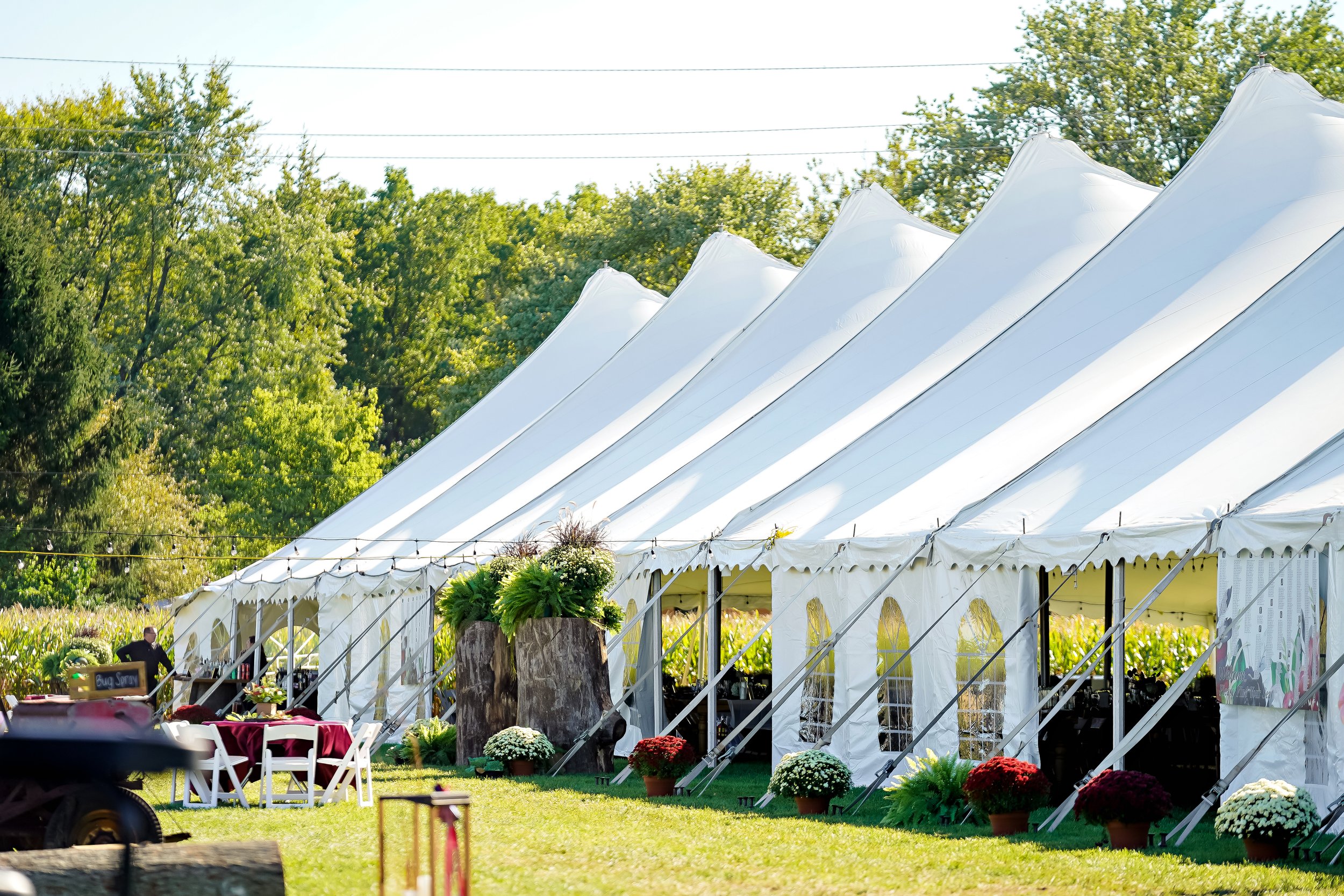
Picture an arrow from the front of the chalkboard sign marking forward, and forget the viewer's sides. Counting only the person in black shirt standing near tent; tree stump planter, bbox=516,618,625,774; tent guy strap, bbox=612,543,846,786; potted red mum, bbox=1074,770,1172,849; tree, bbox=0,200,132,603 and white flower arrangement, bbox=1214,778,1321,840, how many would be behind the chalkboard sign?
2

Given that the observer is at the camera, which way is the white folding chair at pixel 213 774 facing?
facing away from the viewer and to the right of the viewer

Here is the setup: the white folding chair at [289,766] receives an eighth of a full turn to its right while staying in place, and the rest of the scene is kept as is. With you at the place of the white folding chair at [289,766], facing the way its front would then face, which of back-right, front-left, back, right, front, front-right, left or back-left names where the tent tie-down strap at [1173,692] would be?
right

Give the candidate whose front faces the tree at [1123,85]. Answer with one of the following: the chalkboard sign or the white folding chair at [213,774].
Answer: the white folding chair

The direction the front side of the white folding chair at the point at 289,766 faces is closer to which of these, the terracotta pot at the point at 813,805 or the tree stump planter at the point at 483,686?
the tree stump planter

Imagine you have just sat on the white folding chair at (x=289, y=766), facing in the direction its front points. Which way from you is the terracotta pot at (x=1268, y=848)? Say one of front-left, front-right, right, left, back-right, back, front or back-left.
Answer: back-right

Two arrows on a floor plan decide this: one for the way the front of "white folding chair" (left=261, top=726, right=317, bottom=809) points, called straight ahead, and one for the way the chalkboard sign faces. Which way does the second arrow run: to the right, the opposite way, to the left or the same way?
the opposite way

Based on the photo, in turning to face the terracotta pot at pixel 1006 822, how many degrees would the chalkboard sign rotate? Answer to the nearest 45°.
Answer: approximately 45° to its left

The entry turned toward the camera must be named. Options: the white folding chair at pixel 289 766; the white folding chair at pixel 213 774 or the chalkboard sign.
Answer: the chalkboard sign

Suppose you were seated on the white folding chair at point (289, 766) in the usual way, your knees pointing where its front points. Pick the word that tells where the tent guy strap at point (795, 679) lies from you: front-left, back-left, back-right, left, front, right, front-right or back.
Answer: right

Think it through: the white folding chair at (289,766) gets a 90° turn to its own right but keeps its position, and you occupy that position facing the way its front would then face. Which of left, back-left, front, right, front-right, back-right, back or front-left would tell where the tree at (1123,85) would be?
front-left

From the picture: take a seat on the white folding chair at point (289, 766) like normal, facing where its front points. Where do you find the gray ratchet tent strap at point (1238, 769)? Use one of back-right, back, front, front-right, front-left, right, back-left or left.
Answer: back-right

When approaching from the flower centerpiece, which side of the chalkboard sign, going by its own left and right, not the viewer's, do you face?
left

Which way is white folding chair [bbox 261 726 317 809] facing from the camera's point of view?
away from the camera

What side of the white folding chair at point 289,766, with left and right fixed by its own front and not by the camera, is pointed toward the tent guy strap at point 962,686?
right

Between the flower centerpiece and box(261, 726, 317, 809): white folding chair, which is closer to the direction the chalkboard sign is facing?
the white folding chair

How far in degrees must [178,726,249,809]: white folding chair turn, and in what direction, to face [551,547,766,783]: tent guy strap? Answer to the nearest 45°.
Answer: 0° — it already faces it
